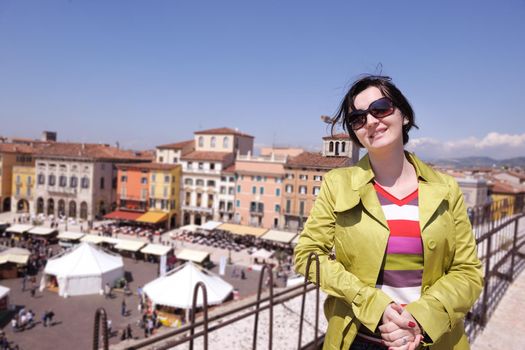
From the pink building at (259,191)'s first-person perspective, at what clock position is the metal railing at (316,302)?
The metal railing is roughly at 12 o'clock from the pink building.

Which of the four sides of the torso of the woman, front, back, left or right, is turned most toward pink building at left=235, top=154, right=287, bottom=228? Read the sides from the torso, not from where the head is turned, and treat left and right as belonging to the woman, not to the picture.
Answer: back

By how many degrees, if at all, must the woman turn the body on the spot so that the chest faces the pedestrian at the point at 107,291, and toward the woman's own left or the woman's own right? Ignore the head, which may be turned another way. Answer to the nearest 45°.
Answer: approximately 135° to the woman's own right

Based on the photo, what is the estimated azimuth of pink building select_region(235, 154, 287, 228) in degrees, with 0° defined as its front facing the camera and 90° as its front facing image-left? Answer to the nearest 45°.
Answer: approximately 0°

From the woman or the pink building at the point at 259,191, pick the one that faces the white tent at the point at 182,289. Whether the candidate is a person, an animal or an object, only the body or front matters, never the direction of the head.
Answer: the pink building

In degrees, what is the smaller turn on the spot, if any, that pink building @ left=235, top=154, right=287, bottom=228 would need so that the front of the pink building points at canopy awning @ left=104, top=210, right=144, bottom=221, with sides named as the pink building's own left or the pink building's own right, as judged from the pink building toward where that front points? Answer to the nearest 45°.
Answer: approximately 90° to the pink building's own right

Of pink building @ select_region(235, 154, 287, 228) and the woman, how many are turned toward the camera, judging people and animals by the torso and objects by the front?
2

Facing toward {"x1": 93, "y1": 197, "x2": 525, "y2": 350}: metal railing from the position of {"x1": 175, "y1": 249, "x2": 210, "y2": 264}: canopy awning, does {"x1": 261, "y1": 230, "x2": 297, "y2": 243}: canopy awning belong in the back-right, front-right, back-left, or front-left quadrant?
back-left

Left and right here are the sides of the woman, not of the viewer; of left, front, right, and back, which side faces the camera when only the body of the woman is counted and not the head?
front

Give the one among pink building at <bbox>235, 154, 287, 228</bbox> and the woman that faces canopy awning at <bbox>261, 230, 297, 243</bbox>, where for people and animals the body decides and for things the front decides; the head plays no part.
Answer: the pink building

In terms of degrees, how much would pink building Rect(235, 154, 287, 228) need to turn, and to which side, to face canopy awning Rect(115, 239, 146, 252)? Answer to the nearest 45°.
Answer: approximately 45° to its right

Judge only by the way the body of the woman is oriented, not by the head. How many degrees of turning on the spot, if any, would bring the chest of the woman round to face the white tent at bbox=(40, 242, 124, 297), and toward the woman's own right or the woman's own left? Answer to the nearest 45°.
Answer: approximately 135° to the woman's own right
